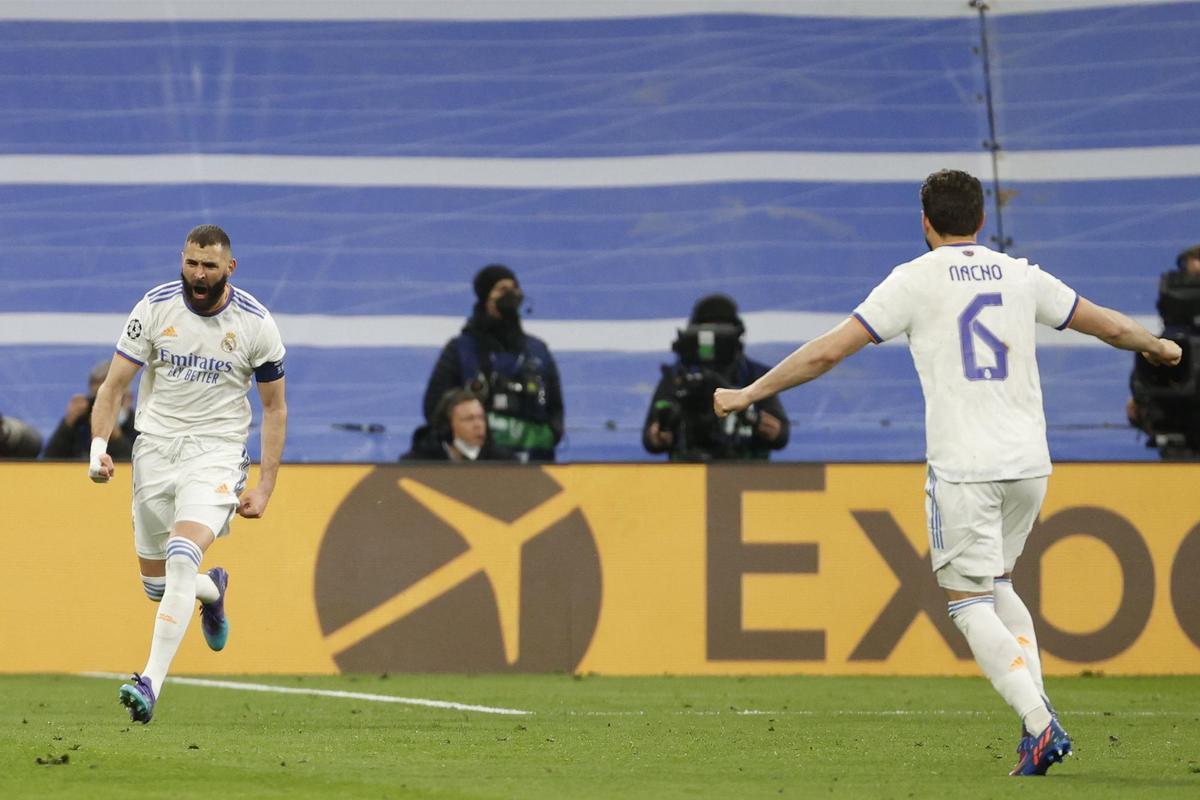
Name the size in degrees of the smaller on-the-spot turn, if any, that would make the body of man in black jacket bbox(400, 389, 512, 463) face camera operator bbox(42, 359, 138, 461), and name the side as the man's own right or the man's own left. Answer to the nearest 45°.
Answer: approximately 135° to the man's own right

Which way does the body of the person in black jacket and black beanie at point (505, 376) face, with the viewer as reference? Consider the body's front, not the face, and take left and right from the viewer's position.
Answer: facing the viewer and to the right of the viewer

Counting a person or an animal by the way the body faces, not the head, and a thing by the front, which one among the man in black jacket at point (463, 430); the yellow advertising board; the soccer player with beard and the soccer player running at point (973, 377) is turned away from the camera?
the soccer player running

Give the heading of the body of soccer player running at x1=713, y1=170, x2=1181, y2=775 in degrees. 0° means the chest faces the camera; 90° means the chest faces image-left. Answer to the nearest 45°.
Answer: approximately 180°

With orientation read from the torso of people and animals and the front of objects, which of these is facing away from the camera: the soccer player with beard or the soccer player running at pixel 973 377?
the soccer player running

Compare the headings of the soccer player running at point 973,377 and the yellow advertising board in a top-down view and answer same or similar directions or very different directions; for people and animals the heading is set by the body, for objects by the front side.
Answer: very different directions

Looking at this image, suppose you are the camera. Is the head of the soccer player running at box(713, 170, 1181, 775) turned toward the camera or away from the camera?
away from the camera

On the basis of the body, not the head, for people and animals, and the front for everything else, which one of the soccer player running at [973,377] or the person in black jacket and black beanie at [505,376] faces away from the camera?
the soccer player running
